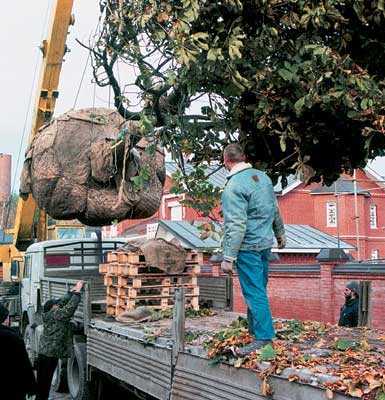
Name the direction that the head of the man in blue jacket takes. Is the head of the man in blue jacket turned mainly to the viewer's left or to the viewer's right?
to the viewer's left

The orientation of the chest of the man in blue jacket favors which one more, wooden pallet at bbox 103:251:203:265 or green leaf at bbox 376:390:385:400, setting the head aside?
the wooden pallet

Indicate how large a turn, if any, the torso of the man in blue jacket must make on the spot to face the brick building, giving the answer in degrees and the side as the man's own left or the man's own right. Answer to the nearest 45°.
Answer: approximately 45° to the man's own right

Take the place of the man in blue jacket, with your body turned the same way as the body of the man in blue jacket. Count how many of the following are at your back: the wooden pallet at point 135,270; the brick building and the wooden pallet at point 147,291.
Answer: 0

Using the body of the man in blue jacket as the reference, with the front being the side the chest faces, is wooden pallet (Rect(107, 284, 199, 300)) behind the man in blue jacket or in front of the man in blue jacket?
in front

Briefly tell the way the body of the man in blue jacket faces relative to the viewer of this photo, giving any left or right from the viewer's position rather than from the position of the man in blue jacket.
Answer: facing away from the viewer and to the left of the viewer
